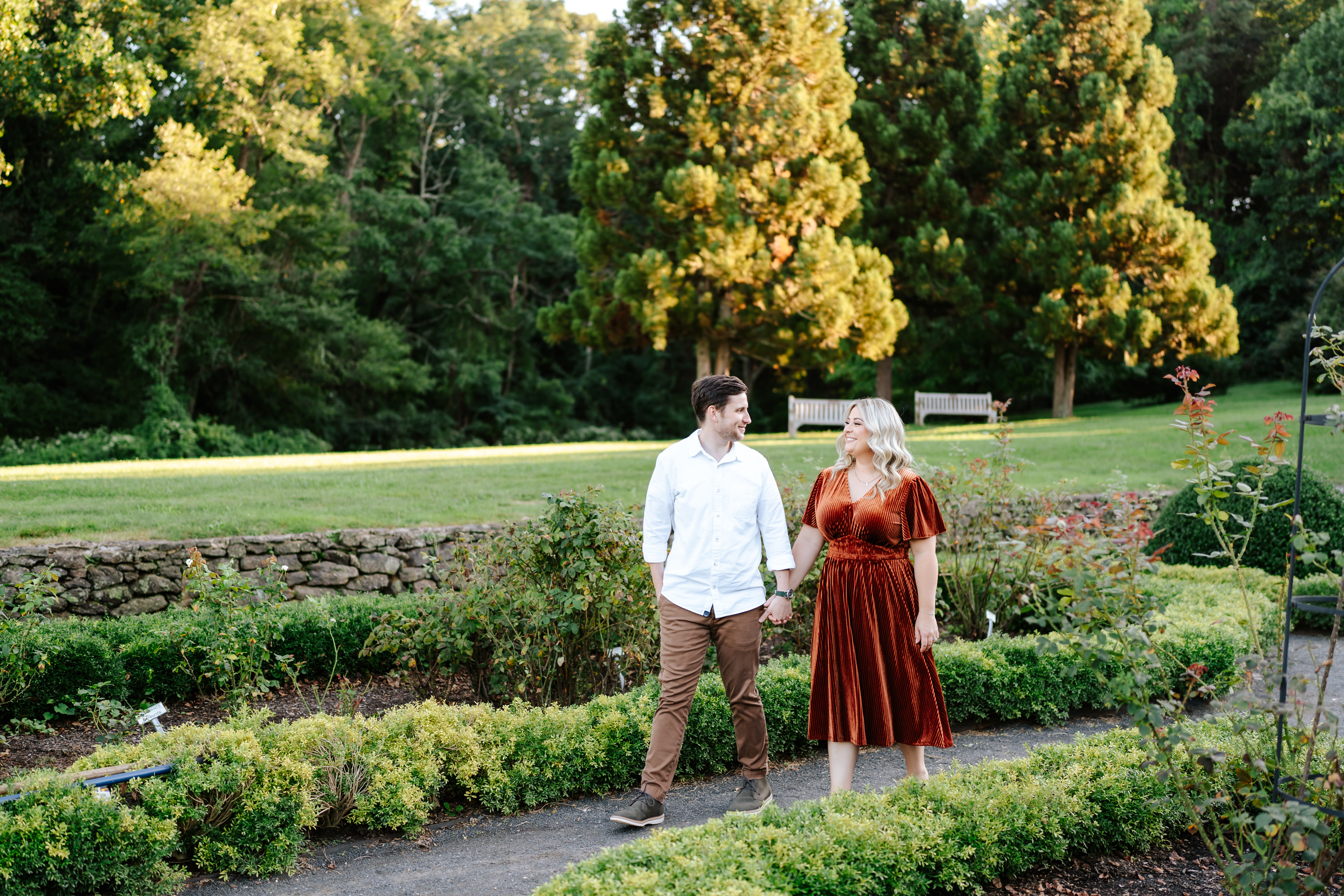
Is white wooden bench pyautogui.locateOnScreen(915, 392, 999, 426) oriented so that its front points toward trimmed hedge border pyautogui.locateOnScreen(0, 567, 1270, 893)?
yes

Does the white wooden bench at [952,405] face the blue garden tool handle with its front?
yes

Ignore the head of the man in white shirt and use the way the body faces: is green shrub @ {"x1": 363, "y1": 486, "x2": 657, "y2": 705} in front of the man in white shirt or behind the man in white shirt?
behind

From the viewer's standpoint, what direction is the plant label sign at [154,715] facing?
toward the camera

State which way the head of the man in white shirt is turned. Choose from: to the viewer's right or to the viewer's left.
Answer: to the viewer's right

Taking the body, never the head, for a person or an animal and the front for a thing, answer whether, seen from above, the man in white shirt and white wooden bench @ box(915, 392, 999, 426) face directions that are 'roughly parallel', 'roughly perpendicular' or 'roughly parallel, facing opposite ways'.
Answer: roughly parallel

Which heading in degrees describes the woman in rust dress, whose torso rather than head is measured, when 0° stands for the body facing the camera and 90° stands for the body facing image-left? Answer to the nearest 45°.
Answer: approximately 45°

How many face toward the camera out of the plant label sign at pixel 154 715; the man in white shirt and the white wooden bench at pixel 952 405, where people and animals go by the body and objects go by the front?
3

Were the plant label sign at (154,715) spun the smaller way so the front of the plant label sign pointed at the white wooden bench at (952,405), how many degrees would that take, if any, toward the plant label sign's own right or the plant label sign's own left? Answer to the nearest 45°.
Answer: approximately 135° to the plant label sign's own left

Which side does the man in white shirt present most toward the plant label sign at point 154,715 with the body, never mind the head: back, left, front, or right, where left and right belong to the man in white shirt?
right

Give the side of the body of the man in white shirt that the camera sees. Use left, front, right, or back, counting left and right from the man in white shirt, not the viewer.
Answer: front

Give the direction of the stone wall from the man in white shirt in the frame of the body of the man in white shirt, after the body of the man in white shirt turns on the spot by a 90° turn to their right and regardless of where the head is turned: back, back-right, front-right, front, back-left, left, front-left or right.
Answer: front-right

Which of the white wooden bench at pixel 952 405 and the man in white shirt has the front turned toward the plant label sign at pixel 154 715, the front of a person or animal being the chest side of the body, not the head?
the white wooden bench

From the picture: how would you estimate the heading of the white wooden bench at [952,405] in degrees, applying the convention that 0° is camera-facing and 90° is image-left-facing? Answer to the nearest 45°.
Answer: approximately 0°
